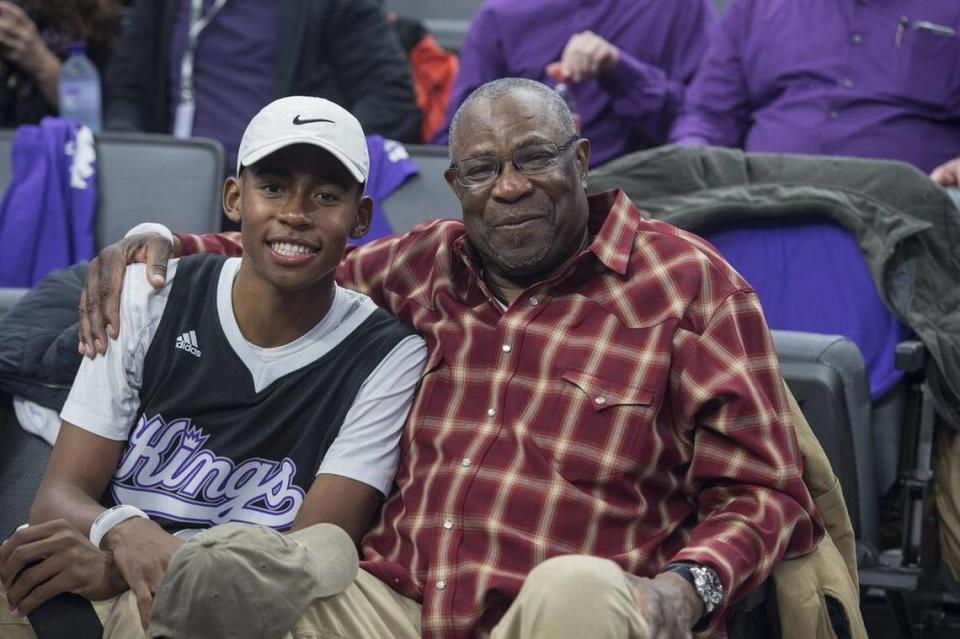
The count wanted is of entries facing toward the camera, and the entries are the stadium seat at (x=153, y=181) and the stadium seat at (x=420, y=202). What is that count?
2

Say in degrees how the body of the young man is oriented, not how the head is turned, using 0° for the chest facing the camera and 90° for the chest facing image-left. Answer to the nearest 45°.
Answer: approximately 0°

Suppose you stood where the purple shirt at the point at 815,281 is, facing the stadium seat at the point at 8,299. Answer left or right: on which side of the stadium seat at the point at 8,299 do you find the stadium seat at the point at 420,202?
right

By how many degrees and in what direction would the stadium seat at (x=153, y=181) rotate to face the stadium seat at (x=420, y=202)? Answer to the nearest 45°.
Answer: approximately 90° to its left

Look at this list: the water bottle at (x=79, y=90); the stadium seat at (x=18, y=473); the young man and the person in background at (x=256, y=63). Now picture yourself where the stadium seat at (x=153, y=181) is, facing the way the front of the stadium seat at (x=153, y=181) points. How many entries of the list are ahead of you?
2

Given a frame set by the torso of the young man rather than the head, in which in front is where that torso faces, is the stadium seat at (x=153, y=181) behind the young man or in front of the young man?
behind

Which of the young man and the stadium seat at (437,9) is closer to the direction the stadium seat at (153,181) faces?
the young man

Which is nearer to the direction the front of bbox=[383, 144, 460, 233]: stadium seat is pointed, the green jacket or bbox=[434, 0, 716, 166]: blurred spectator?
the green jacket
